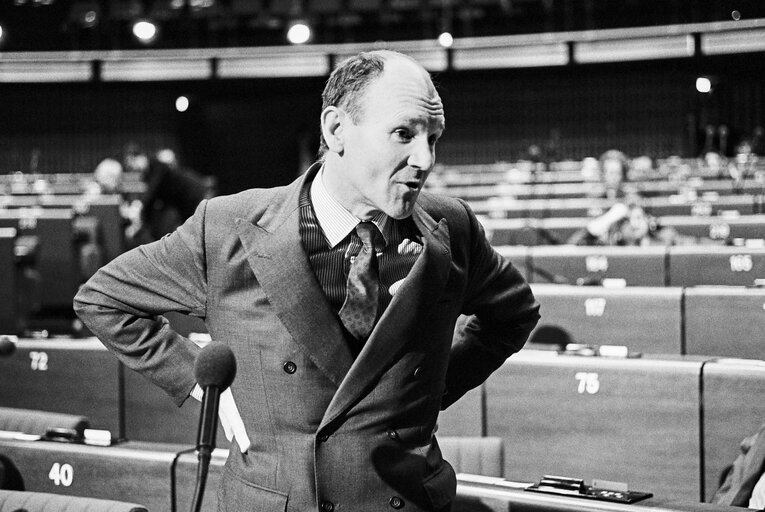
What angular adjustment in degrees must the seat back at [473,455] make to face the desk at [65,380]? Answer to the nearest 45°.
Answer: approximately 135° to its right

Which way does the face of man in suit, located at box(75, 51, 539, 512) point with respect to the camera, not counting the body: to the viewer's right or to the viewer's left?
to the viewer's right

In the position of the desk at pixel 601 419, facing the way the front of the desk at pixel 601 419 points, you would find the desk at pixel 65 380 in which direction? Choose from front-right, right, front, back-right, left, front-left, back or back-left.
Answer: right

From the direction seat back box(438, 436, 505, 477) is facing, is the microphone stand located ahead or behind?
ahead

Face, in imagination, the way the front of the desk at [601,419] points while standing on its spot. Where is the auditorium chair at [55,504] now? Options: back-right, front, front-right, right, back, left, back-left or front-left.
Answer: front-right
